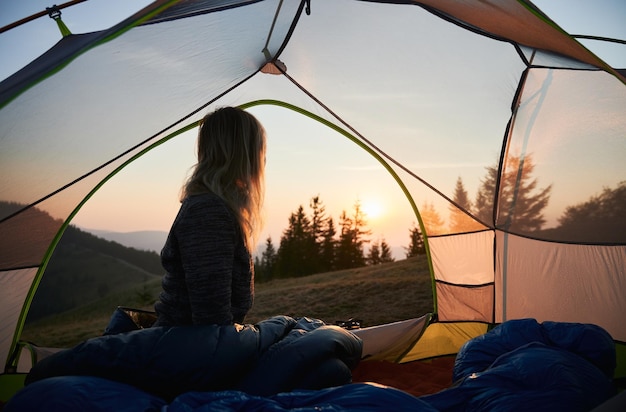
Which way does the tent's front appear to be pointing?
away from the camera

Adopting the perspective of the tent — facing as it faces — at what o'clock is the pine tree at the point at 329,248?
The pine tree is roughly at 12 o'clock from the tent.

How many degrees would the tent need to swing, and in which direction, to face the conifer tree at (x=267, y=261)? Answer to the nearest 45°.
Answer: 0° — it already faces it

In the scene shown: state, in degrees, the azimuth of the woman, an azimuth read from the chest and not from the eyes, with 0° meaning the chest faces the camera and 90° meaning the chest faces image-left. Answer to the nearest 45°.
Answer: approximately 135°

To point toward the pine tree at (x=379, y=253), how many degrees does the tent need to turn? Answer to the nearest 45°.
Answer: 0° — it already faces it

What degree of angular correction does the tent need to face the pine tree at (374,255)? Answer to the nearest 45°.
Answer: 0° — it already faces it

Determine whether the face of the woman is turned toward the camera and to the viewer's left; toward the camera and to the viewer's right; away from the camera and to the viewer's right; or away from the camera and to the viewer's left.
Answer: away from the camera and to the viewer's right

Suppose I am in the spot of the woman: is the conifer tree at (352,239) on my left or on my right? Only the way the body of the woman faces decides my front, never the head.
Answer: on my right
